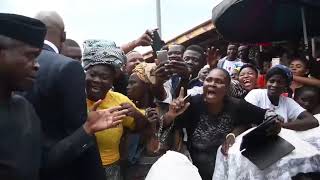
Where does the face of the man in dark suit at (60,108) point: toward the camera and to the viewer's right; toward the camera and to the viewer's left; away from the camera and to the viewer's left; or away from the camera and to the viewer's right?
away from the camera and to the viewer's right

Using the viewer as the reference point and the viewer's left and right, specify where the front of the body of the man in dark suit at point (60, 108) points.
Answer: facing away from the viewer and to the right of the viewer

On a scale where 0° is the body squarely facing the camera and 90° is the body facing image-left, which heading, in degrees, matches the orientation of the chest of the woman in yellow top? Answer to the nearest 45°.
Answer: approximately 45°

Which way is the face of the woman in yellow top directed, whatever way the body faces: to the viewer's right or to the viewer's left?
to the viewer's left
